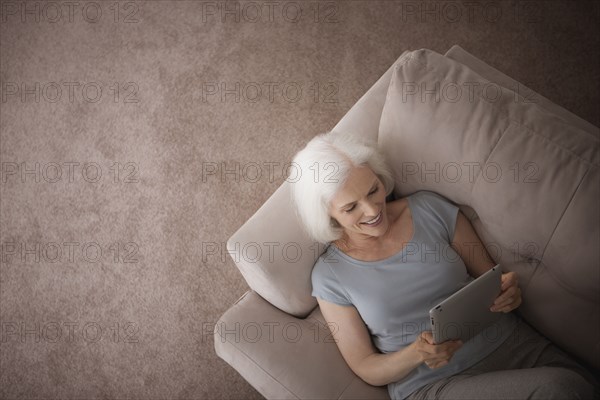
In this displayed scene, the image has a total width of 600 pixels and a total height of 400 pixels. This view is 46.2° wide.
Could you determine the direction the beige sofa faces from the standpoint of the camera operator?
facing the viewer and to the left of the viewer
